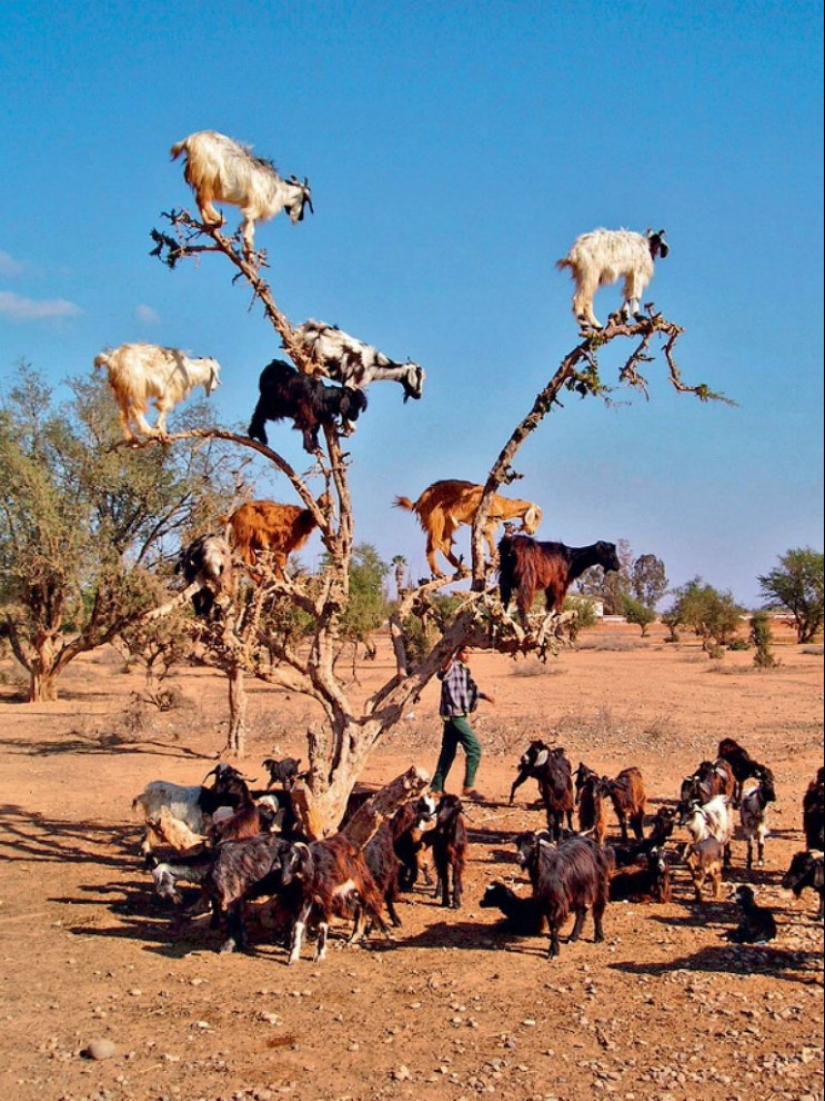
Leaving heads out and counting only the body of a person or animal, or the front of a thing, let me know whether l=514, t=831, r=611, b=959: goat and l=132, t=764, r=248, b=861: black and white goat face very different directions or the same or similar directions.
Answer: very different directions

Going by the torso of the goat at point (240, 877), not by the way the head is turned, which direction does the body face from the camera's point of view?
to the viewer's left

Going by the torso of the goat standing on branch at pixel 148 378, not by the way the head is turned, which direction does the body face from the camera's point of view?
to the viewer's right

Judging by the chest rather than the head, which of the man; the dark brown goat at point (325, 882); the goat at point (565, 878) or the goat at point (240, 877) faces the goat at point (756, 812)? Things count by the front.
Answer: the man

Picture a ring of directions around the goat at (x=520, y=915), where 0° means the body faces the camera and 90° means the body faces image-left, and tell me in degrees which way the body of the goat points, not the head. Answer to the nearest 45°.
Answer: approximately 90°

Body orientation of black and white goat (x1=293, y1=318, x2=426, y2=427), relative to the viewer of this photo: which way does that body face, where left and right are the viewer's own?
facing to the right of the viewer

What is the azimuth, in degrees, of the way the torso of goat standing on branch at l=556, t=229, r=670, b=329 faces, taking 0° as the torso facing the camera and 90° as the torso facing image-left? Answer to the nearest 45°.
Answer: approximately 270°

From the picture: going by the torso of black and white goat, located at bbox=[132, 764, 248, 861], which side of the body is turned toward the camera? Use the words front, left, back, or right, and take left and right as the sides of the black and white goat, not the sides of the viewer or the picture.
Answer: right

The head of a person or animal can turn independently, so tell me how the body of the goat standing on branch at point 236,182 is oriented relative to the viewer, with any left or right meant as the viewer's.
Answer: facing to the right of the viewer

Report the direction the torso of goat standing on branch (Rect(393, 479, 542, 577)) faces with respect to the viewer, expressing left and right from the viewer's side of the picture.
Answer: facing to the right of the viewer

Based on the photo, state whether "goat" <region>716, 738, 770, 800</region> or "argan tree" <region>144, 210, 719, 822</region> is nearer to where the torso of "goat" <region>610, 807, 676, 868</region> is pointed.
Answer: the goat

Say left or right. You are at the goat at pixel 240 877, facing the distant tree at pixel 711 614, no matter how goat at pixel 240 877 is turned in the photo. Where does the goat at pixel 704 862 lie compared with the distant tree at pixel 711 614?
right

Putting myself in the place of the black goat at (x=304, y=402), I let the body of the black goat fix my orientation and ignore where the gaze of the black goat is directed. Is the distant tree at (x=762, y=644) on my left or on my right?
on my left
